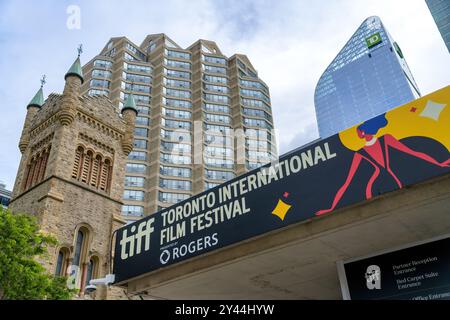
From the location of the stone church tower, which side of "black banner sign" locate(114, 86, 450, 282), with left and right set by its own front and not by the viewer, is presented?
right

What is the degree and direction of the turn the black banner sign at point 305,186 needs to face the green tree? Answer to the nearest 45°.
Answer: approximately 90° to its right

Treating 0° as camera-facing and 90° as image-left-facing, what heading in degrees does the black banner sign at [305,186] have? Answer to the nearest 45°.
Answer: approximately 45°
